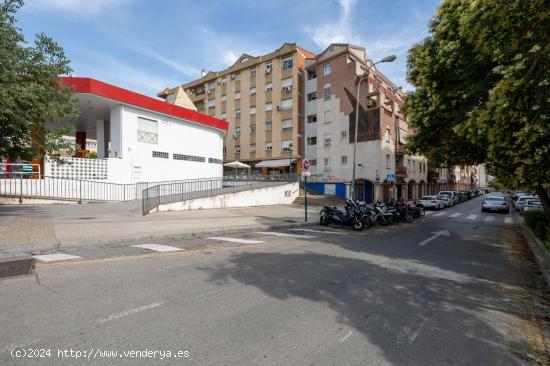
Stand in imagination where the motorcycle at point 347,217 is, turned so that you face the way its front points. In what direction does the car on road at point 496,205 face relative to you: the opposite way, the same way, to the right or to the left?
to the left

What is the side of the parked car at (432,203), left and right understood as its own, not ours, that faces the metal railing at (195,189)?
back

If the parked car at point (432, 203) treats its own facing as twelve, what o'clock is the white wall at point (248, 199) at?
The white wall is roughly at 3 o'clock from the parked car.

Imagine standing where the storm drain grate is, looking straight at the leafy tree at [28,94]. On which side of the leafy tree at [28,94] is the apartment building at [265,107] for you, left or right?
right

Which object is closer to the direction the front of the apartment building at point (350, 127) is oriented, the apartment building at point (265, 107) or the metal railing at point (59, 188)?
the metal railing
